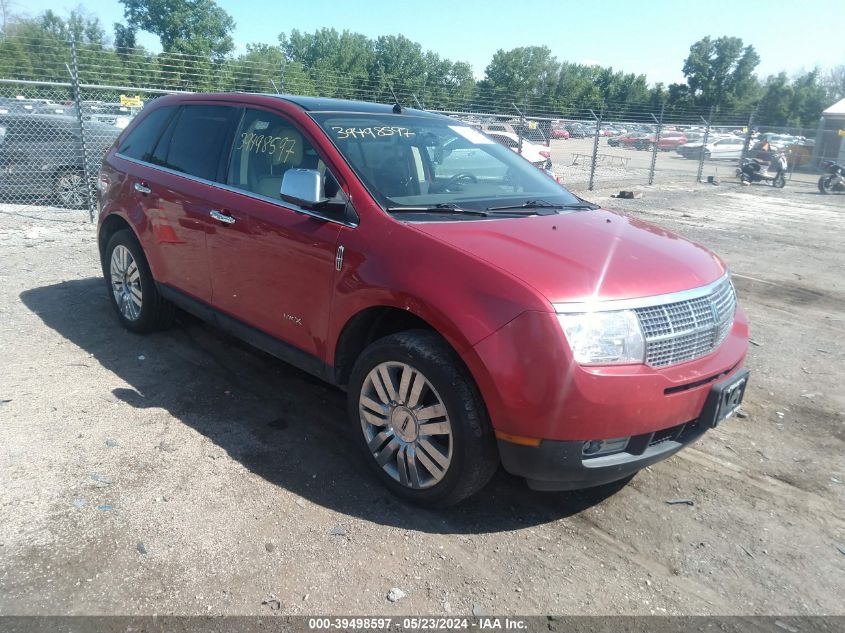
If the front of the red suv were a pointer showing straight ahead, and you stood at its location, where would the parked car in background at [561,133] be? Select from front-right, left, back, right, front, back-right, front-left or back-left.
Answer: back-left

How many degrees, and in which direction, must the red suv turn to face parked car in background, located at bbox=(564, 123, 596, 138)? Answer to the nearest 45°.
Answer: approximately 135° to its left

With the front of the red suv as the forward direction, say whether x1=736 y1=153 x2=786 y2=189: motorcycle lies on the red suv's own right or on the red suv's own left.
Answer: on the red suv's own left

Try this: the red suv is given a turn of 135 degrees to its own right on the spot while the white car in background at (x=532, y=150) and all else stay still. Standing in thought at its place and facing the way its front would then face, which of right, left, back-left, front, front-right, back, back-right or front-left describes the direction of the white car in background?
right

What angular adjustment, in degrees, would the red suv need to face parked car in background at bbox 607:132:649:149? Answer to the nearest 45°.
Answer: approximately 135° to its left

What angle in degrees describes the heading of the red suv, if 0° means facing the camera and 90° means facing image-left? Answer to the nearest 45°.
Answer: approximately 315°

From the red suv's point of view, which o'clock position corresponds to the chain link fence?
The chain link fence is roughly at 7 o'clock from the red suv.

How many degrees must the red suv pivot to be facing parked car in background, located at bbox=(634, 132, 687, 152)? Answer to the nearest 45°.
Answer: approximately 135° to its left

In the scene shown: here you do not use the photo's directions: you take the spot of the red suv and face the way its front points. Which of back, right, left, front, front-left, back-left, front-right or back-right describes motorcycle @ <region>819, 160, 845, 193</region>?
left

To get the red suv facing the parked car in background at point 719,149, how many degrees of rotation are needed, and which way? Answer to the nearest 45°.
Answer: approximately 90° to its left

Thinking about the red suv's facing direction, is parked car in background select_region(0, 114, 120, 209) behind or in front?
behind
